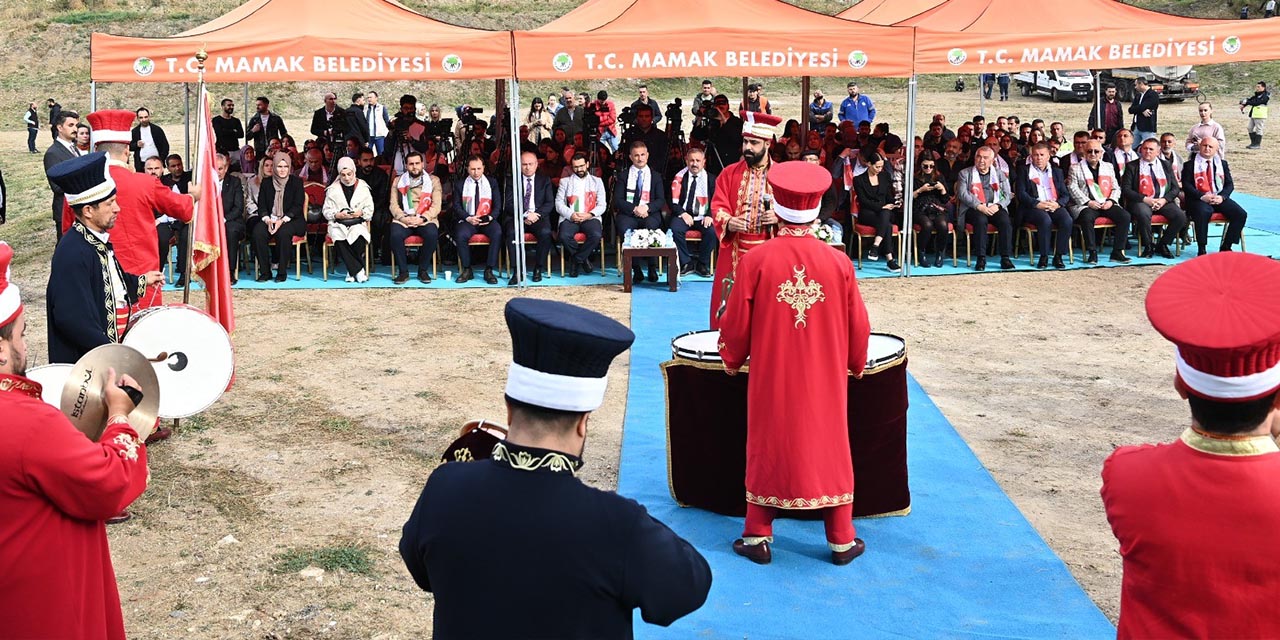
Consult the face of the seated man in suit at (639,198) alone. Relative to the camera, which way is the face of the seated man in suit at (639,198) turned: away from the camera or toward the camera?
toward the camera

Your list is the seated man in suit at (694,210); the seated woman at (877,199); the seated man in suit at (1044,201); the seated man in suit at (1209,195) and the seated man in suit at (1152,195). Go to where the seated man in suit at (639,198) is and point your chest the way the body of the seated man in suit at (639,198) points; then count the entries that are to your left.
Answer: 5

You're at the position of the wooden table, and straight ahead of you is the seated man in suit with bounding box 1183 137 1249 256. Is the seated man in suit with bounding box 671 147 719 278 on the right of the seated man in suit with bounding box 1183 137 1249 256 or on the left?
left

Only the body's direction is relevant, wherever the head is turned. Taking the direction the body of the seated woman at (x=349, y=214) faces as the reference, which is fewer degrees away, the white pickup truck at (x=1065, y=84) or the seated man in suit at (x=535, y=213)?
the seated man in suit

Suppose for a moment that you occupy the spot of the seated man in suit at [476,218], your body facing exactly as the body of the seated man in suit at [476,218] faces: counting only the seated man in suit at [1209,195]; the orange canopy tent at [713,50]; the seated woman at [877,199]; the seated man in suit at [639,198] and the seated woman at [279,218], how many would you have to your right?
1

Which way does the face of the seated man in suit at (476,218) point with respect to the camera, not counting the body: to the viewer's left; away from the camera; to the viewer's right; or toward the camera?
toward the camera

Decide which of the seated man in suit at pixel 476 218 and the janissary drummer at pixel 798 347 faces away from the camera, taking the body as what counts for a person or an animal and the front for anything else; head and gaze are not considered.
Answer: the janissary drummer

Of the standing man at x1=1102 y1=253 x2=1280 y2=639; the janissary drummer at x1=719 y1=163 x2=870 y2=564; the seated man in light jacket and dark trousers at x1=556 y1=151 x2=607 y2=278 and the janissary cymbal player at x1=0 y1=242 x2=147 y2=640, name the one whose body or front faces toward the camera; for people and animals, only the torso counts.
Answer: the seated man in light jacket and dark trousers

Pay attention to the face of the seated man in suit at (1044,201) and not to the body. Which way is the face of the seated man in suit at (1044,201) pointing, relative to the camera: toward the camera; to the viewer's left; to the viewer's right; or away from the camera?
toward the camera

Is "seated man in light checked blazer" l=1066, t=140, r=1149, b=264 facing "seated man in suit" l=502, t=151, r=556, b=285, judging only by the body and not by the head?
no

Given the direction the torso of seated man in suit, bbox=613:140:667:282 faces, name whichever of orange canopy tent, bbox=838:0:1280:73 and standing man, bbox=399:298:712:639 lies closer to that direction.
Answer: the standing man

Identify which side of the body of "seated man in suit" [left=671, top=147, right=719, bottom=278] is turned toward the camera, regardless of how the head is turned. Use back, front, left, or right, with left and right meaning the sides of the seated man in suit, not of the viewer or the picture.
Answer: front

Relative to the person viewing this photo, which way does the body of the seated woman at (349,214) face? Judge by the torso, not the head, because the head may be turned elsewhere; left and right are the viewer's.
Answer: facing the viewer

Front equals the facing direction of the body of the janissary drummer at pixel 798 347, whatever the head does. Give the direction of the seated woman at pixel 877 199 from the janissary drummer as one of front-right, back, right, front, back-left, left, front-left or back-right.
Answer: front

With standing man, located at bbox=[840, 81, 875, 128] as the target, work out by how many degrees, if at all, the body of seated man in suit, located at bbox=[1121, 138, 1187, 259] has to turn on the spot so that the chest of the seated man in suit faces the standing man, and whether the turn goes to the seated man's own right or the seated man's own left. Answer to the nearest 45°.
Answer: approximately 135° to the seated man's own right

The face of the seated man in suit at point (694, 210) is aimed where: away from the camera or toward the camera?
toward the camera

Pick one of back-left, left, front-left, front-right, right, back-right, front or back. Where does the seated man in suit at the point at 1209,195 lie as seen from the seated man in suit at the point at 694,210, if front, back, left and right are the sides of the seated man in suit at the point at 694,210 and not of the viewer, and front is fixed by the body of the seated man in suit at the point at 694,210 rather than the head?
left

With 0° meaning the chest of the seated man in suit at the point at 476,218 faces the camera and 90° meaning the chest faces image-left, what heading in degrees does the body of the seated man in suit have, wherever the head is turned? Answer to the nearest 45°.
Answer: approximately 0°

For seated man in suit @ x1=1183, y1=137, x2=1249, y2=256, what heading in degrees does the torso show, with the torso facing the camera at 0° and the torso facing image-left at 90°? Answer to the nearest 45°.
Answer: approximately 0°

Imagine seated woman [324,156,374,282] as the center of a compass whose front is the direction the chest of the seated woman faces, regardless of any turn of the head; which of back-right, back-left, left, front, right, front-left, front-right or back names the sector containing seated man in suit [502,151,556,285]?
left
